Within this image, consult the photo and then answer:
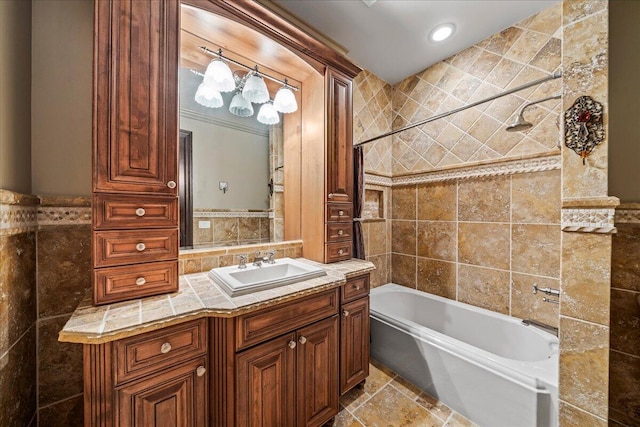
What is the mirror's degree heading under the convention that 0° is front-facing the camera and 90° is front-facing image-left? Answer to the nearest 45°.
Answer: approximately 315°

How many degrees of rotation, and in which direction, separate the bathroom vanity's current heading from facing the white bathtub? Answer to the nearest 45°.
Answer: approximately 45° to its left

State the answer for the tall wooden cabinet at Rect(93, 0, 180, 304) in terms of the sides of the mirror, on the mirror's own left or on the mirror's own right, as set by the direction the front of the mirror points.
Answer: on the mirror's own right

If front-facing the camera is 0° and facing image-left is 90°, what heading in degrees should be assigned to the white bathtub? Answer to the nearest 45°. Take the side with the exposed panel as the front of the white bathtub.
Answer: approximately 45°

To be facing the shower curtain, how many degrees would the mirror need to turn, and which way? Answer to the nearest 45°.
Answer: approximately 45° to its left

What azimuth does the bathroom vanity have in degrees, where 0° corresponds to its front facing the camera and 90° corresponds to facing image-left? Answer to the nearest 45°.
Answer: approximately 315°
